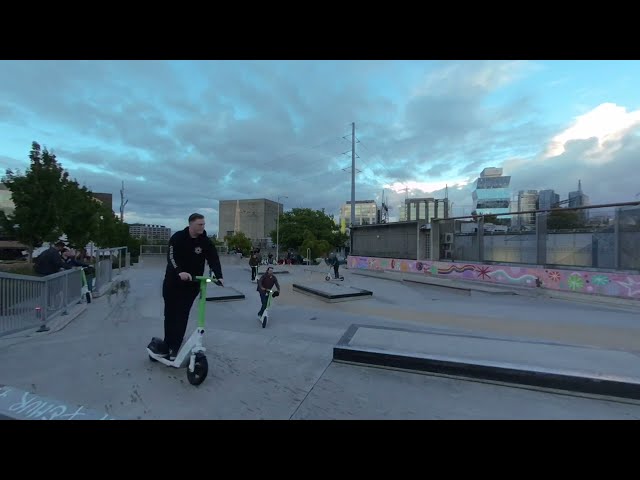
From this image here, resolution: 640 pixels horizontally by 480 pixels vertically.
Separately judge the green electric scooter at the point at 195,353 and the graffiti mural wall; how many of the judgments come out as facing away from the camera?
0

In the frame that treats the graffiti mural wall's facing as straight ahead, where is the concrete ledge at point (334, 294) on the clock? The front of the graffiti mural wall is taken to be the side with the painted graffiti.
The concrete ledge is roughly at 12 o'clock from the graffiti mural wall.

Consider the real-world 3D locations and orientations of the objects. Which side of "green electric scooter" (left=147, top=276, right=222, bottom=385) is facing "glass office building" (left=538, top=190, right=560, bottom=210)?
left

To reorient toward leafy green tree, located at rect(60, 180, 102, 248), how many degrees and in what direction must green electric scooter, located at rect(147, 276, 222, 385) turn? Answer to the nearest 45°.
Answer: approximately 135° to its left

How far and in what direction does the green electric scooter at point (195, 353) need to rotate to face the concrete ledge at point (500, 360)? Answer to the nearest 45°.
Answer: approximately 45° to its left

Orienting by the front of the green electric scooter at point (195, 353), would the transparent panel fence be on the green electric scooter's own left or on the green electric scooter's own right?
on the green electric scooter's own left

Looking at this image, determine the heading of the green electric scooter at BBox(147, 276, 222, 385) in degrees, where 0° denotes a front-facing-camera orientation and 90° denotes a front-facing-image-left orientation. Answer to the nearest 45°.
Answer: approximately 315°

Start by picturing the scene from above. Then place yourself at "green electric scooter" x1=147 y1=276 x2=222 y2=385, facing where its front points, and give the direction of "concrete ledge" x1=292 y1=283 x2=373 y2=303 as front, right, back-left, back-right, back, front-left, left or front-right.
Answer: left

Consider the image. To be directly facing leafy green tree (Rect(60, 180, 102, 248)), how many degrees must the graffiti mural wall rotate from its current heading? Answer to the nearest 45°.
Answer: approximately 45° to its right

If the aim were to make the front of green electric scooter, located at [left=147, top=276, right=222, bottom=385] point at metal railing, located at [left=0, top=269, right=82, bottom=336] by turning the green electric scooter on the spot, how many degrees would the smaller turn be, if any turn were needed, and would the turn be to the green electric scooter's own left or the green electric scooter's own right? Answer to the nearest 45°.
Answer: approximately 180°

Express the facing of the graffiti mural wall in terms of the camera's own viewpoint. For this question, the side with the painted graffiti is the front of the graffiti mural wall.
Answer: facing the viewer and to the left of the viewer

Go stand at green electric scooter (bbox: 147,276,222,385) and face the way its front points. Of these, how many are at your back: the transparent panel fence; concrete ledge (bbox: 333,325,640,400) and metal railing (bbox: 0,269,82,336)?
1
